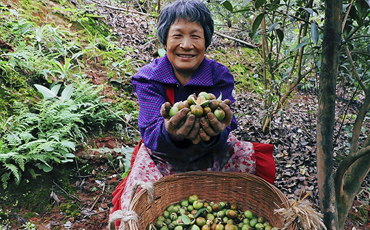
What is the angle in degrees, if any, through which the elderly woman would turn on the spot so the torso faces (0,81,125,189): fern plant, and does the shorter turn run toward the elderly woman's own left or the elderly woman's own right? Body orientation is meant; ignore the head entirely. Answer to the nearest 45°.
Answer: approximately 90° to the elderly woman's own right

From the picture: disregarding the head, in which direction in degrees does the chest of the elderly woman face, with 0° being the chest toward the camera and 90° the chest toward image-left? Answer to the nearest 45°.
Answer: approximately 0°
